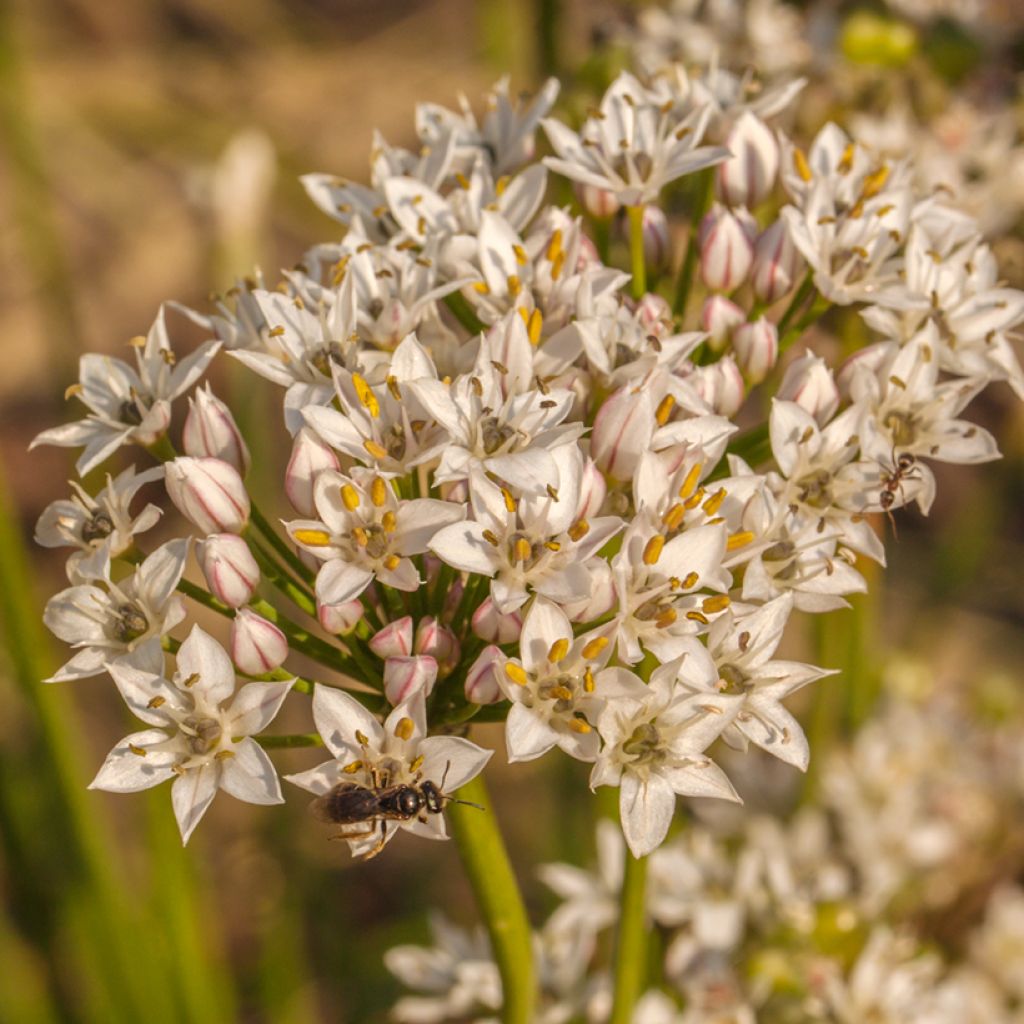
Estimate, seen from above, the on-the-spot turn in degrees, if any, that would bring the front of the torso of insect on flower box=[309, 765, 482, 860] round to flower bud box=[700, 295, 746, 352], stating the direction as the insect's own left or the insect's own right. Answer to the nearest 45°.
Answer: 0° — it already faces it

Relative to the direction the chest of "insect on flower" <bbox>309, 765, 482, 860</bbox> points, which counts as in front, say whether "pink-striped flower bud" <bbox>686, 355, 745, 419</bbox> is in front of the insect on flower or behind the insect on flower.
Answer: in front

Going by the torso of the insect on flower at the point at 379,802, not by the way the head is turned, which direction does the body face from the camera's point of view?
to the viewer's right

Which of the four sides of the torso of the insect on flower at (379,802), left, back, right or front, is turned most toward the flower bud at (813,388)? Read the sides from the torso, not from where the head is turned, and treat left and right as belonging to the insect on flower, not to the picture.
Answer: front
